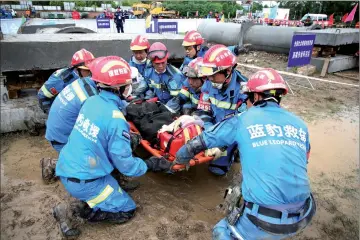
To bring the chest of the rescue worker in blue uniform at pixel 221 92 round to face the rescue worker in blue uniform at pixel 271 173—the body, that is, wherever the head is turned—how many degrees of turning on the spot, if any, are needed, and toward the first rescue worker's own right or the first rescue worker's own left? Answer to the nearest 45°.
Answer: approximately 45° to the first rescue worker's own left

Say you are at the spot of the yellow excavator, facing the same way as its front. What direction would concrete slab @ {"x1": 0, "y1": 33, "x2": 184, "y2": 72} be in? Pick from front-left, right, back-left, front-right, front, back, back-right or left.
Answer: right

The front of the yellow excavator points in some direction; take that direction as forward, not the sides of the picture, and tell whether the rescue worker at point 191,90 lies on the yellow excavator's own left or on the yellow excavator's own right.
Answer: on the yellow excavator's own right

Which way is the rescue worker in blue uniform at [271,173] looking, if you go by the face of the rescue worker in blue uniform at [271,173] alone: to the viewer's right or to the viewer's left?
to the viewer's left

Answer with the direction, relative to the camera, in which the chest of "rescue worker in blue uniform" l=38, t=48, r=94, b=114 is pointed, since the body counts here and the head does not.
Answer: to the viewer's right

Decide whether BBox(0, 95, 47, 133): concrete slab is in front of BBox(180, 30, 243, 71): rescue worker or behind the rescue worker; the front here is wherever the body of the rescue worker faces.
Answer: in front

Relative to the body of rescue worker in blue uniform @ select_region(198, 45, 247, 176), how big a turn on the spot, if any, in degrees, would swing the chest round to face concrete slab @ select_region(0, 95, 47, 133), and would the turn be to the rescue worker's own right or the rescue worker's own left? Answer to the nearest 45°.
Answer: approximately 45° to the rescue worker's own right

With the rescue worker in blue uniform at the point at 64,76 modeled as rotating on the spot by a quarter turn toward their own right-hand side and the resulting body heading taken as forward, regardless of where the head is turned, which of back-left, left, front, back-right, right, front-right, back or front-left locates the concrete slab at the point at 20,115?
back-right

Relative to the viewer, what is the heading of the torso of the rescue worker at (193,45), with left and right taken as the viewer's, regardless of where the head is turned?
facing the viewer and to the left of the viewer

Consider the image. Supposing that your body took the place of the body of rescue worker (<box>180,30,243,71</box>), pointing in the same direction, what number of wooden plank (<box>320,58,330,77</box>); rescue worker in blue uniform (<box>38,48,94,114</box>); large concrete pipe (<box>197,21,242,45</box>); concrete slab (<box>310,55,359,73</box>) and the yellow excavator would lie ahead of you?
1

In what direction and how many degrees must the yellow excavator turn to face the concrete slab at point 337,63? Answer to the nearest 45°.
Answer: approximately 90° to its right

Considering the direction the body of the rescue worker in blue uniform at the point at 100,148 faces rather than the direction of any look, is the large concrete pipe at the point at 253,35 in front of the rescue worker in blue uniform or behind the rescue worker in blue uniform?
in front

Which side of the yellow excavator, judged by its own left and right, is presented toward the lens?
right

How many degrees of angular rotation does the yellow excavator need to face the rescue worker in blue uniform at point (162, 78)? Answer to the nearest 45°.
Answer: approximately 90° to its right

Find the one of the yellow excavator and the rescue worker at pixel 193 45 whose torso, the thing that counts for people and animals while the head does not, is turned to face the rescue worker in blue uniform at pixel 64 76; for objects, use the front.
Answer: the rescue worker

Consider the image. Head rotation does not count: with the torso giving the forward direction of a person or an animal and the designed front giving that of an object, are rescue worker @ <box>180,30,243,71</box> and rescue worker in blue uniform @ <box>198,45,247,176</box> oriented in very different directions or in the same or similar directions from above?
same or similar directions

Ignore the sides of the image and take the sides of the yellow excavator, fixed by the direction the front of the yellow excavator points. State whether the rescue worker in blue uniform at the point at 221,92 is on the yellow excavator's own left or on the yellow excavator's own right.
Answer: on the yellow excavator's own right

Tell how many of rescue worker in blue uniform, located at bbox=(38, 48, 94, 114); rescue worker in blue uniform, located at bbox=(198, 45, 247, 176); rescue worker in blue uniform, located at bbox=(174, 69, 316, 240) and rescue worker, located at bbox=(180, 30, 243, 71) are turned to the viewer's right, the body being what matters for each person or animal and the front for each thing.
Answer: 1
